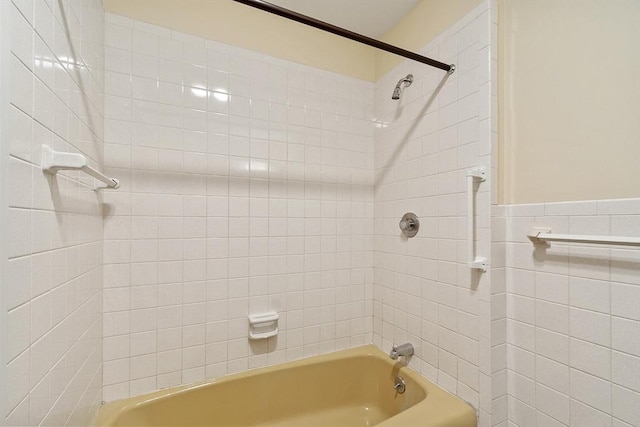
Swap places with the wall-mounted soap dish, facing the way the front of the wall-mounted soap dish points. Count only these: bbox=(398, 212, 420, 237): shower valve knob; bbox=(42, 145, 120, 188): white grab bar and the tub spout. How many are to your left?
2

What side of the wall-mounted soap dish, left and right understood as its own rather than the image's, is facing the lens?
front

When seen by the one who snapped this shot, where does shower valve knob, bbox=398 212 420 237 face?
facing the viewer and to the left of the viewer

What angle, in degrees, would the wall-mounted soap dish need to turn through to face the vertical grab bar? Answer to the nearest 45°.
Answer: approximately 45° to its left

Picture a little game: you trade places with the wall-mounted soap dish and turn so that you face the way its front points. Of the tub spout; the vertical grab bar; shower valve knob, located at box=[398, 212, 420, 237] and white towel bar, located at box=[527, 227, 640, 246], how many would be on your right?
0

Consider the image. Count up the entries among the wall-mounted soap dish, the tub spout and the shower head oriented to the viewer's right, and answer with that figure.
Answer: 0

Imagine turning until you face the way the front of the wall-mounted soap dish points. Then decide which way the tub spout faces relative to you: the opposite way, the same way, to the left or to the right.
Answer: to the right

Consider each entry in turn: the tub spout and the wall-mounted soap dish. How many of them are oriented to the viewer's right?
0

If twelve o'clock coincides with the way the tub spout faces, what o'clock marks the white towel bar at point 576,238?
The white towel bar is roughly at 9 o'clock from the tub spout.

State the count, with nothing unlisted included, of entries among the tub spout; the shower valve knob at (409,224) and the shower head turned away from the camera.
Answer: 0

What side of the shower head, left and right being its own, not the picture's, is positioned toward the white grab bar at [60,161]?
front

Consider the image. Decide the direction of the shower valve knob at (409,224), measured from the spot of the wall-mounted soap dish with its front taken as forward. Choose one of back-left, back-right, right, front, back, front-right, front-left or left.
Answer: left

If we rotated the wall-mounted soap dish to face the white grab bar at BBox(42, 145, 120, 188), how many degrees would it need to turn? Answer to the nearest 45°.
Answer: approximately 45° to its right

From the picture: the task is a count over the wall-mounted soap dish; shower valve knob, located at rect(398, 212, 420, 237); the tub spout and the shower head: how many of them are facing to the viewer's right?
0

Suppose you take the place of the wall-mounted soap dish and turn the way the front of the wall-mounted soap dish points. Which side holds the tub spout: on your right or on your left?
on your left

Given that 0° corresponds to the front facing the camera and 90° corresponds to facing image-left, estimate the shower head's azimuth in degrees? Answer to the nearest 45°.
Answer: approximately 45°

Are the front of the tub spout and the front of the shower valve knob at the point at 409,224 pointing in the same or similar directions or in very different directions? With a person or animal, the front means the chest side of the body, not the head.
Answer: same or similar directions

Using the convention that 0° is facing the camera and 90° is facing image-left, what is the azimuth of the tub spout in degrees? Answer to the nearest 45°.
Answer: approximately 45°

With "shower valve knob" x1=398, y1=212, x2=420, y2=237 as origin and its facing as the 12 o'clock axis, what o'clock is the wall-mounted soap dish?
The wall-mounted soap dish is roughly at 1 o'clock from the shower valve knob.

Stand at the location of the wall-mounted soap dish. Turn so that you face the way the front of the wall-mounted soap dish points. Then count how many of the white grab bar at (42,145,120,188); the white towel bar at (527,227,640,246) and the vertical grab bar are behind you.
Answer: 0
